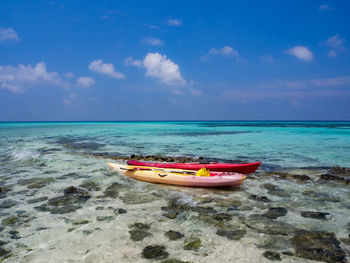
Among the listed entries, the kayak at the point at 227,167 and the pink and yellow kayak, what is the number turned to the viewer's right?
1

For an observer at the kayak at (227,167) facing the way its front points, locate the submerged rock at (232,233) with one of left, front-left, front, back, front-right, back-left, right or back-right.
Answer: right

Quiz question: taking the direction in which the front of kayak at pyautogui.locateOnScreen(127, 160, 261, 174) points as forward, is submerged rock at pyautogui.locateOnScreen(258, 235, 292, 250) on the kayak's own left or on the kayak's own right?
on the kayak's own right

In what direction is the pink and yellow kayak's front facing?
to the viewer's left

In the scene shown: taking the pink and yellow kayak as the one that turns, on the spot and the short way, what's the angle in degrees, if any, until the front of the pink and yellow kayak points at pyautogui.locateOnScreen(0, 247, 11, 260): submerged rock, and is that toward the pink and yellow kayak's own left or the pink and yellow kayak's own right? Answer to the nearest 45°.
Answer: approximately 45° to the pink and yellow kayak's own left

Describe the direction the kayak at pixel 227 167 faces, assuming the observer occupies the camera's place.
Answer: facing to the right of the viewer

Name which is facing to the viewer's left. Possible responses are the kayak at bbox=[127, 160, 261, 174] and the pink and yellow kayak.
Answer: the pink and yellow kayak

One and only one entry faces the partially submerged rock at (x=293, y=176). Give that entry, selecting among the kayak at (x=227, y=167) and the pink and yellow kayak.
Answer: the kayak

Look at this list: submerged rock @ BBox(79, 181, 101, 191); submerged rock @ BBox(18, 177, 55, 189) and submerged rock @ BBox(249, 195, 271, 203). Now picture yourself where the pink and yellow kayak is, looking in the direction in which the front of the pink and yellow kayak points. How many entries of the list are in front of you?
2

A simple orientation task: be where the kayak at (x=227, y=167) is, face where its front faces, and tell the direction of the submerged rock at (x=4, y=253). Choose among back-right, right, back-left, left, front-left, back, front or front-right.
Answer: back-right
